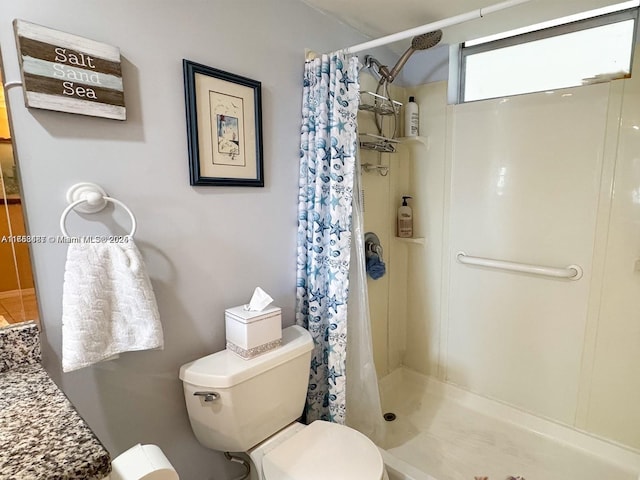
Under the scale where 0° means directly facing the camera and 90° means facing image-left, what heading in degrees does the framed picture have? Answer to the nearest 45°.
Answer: approximately 315°

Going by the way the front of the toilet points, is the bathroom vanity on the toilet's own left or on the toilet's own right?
on the toilet's own right

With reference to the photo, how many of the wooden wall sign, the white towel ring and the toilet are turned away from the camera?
0

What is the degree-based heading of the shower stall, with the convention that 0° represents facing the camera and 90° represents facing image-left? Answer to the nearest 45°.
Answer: approximately 45°

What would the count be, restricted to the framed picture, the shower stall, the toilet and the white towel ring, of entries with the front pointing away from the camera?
0

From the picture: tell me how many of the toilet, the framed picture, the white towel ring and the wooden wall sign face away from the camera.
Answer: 0

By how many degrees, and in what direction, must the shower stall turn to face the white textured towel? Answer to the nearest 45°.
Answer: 0° — it already faces it

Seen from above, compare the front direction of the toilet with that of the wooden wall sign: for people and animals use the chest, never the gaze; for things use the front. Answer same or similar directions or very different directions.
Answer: same or similar directions

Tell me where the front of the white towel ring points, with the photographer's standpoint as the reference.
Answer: facing the viewer and to the right of the viewer

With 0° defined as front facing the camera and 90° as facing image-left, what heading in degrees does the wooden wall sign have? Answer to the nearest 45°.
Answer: approximately 315°
